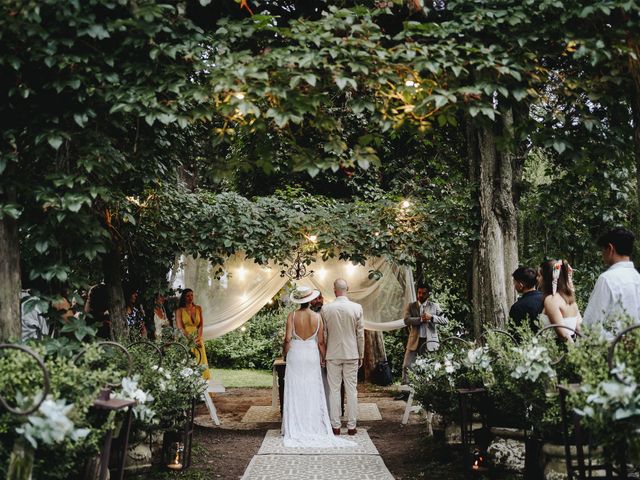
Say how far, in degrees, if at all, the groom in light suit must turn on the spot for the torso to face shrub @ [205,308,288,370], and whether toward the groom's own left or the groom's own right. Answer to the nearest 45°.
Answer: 0° — they already face it

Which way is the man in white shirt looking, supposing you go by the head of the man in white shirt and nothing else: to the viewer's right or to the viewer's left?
to the viewer's left

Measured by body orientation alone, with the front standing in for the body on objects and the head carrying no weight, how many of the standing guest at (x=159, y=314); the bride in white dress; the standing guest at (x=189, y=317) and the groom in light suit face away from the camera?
2

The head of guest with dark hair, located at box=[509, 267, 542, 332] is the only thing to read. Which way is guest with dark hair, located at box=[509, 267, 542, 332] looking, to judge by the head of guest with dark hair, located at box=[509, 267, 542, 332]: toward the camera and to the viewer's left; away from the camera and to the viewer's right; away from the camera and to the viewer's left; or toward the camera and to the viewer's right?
away from the camera and to the viewer's left

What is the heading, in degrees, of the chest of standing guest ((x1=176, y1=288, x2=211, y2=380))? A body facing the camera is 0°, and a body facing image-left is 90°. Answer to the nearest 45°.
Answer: approximately 315°

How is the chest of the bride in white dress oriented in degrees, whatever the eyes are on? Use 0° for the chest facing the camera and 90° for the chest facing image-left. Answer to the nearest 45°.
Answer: approximately 180°

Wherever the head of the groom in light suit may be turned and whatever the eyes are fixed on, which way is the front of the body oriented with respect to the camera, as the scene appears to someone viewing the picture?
away from the camera

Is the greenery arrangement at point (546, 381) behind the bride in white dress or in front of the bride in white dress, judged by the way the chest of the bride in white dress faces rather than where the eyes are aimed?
behind

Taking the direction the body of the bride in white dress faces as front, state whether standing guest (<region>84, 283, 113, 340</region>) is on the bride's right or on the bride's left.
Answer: on the bride's left

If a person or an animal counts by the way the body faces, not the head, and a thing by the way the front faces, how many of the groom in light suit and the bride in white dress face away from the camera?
2
